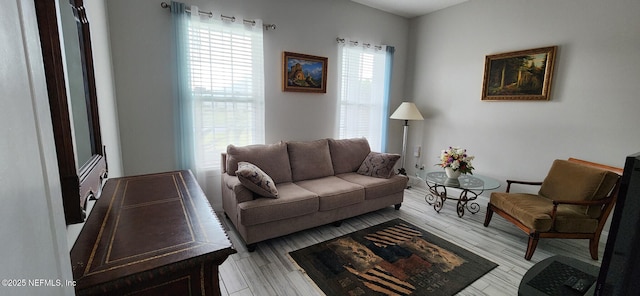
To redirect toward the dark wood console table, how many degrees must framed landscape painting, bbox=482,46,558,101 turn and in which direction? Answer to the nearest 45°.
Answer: approximately 45° to its left

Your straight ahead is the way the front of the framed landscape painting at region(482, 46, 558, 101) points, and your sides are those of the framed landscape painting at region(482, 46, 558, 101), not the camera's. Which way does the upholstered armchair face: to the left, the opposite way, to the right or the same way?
the same way

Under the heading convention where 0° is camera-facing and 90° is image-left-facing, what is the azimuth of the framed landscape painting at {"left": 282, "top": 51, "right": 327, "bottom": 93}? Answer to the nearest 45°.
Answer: approximately 315°

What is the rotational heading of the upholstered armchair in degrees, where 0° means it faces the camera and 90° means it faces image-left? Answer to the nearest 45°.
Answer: approximately 45°

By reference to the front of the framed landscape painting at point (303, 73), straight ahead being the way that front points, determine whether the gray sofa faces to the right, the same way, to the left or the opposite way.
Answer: the same way

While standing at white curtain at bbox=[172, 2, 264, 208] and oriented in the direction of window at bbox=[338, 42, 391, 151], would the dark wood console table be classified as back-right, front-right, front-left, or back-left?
back-right

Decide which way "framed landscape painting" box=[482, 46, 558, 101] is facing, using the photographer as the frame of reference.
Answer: facing the viewer and to the left of the viewer

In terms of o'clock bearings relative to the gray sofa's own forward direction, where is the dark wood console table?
The dark wood console table is roughly at 2 o'clock from the gray sofa.

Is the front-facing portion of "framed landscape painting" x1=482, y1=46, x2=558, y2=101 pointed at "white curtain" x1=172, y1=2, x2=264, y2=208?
yes

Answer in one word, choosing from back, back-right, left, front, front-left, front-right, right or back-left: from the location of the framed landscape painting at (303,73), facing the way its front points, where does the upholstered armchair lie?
front

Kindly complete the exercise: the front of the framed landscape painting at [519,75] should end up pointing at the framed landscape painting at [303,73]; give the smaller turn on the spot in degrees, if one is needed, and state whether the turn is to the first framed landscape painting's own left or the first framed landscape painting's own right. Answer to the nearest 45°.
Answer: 0° — it already faces it

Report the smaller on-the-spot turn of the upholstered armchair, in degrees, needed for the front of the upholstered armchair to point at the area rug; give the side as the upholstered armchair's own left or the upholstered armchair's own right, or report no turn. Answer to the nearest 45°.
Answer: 0° — it already faces it

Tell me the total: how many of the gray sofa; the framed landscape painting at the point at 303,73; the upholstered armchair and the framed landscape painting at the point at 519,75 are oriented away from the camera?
0

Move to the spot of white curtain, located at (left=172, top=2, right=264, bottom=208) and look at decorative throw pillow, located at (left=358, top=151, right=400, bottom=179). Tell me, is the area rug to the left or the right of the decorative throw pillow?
right

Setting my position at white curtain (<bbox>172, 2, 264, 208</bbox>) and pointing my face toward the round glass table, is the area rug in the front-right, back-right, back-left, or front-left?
front-right

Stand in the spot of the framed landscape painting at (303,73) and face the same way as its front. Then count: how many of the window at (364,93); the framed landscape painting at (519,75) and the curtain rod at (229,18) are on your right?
1

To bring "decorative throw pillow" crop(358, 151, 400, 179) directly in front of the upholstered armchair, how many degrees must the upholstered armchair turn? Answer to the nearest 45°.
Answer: approximately 45° to its right

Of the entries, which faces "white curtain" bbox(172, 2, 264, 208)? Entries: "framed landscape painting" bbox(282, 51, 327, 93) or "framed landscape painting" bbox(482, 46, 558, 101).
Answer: "framed landscape painting" bbox(482, 46, 558, 101)

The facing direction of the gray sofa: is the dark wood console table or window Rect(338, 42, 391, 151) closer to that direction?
the dark wood console table
